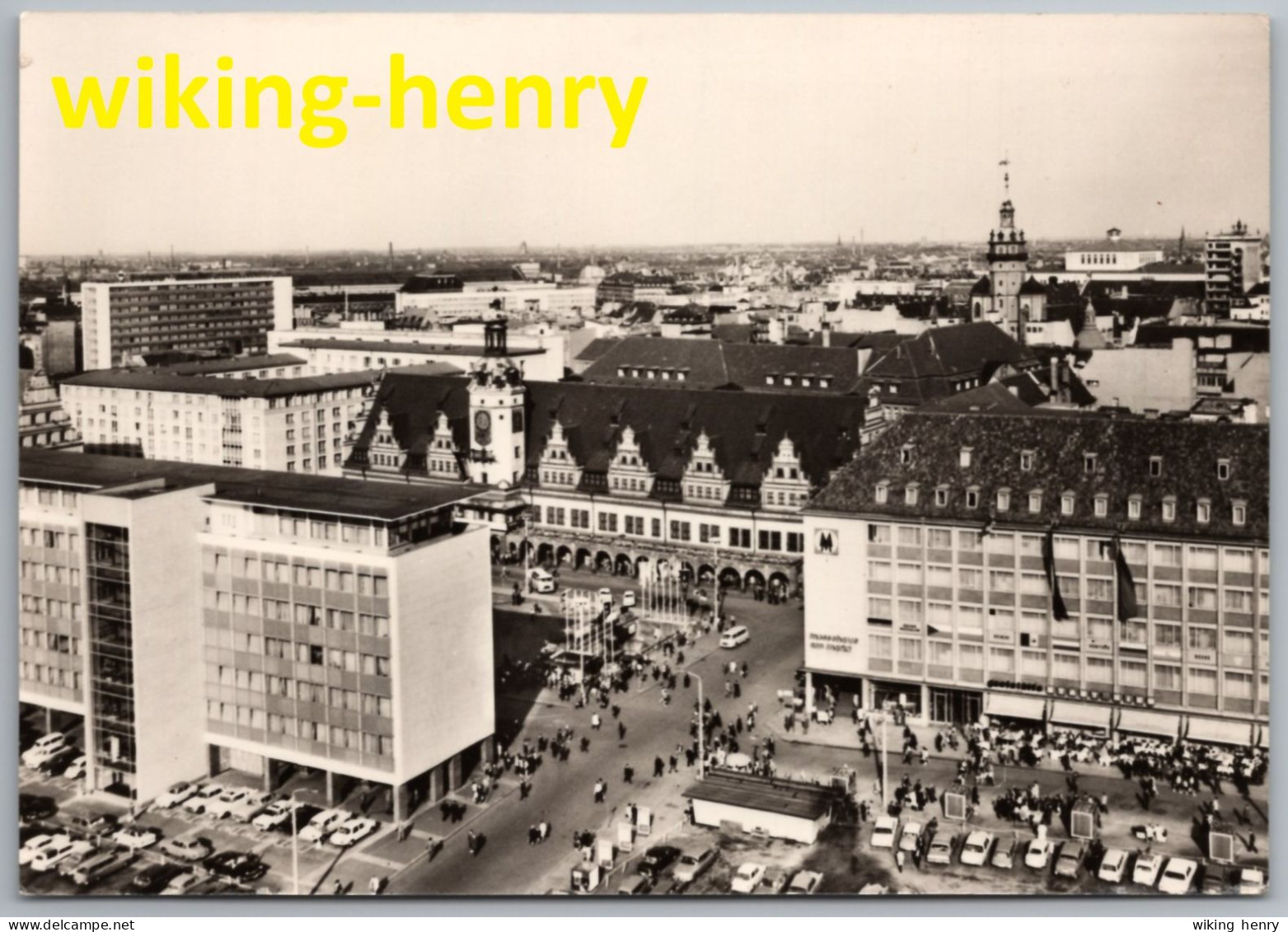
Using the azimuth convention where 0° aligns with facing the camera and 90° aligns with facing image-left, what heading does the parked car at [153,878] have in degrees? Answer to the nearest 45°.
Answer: approximately 45°

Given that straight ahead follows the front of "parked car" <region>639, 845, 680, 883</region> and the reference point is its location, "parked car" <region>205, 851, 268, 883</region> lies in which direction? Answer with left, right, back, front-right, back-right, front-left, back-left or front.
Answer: front-right

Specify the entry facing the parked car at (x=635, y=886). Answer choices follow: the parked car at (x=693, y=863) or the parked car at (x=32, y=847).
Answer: the parked car at (x=693, y=863)

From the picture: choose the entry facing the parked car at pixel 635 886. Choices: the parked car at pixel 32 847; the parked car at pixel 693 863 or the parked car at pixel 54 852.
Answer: the parked car at pixel 693 863

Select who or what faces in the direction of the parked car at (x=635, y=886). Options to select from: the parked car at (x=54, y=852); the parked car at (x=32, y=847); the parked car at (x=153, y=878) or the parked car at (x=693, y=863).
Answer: the parked car at (x=693, y=863)

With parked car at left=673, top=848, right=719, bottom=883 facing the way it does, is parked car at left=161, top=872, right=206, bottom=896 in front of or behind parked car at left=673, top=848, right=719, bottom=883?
in front

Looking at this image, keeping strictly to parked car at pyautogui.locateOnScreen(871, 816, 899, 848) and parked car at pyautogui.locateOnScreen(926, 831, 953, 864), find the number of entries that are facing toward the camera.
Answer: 2

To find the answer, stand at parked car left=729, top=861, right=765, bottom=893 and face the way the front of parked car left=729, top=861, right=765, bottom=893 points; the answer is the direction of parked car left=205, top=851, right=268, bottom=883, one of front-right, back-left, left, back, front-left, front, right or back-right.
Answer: front-right

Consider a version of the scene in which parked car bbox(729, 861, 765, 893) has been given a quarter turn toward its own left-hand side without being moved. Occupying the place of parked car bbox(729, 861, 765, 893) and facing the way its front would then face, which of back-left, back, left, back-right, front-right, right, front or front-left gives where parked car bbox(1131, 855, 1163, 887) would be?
front-left

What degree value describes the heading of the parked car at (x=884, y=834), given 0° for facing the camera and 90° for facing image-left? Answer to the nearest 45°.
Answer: approximately 0°
